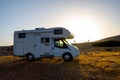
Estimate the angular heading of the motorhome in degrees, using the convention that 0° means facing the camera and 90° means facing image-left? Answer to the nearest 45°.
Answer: approximately 270°
